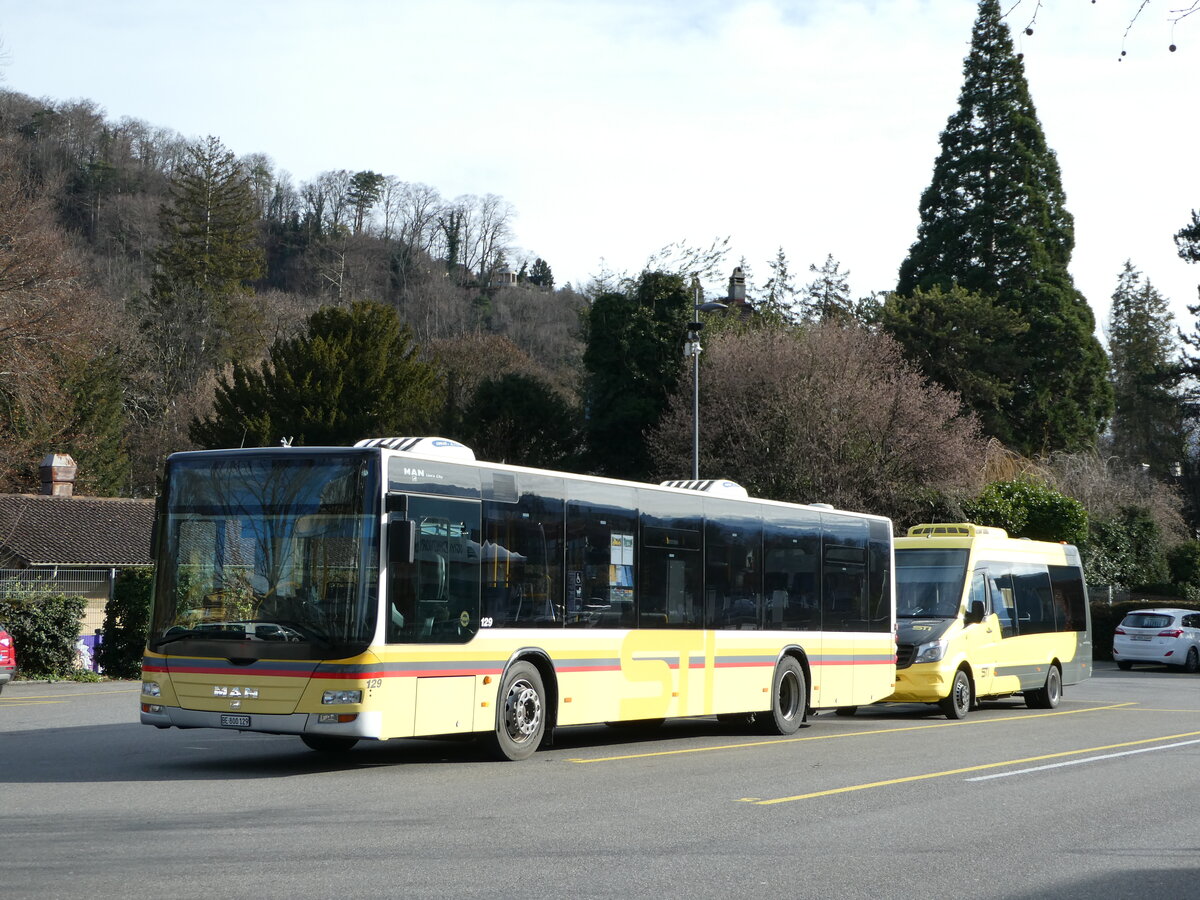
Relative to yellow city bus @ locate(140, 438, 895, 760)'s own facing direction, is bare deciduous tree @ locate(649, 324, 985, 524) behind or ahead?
behind

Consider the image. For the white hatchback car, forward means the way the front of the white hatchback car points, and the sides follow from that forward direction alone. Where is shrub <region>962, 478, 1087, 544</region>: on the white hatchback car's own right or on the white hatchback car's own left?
on the white hatchback car's own left

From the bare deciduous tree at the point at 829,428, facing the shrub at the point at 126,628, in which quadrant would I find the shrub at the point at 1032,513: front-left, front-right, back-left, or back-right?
back-left

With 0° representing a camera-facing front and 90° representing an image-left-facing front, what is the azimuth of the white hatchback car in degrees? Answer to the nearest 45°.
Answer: approximately 225°

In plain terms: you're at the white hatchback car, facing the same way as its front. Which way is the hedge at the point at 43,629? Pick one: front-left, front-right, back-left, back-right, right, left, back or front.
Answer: back

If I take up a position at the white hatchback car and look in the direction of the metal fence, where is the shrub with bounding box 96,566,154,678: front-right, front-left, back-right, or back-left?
front-left

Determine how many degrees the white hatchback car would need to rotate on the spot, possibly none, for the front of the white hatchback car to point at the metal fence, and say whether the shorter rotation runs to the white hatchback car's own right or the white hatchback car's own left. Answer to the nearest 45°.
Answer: approximately 135° to the white hatchback car's own left

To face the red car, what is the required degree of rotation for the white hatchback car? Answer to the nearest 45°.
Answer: approximately 180°

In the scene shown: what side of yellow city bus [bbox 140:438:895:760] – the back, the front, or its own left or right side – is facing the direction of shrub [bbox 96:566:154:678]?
right

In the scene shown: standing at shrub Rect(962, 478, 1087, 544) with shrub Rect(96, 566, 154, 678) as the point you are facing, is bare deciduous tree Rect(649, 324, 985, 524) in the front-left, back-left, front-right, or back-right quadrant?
front-right

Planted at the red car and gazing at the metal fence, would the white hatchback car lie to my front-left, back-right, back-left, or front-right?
front-right

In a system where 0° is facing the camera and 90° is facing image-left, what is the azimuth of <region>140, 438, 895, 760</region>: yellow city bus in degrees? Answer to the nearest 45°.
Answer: approximately 45°
